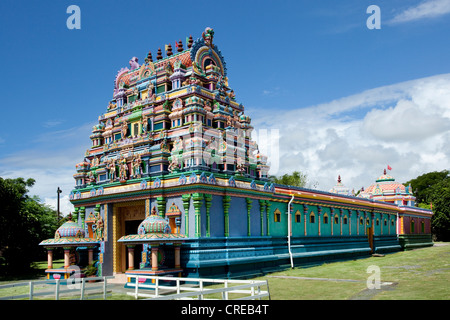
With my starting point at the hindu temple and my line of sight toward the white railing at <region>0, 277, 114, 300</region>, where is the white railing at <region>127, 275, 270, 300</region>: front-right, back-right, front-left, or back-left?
front-left

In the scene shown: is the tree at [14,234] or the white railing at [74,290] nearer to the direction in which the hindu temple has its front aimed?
the white railing

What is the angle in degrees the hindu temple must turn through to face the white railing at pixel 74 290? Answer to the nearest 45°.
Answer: approximately 45° to its left

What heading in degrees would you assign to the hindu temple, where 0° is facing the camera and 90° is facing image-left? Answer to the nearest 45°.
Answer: approximately 45°

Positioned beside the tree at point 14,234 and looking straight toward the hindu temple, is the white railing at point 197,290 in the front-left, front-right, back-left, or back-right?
front-right

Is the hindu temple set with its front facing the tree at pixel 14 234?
no
